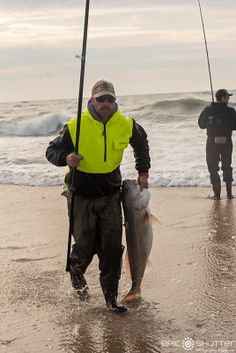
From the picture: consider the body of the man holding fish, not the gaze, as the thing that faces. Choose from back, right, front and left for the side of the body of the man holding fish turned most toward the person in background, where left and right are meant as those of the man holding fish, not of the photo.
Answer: back

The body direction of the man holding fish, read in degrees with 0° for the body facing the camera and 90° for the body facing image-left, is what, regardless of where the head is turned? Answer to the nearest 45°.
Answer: approximately 0°
